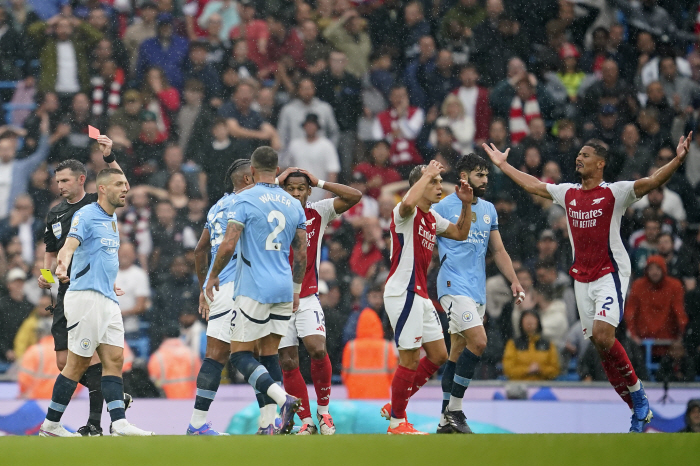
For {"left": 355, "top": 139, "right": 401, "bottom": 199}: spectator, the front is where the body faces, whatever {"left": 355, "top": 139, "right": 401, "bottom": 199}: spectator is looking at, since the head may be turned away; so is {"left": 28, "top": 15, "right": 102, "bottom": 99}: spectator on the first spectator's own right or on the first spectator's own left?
on the first spectator's own right

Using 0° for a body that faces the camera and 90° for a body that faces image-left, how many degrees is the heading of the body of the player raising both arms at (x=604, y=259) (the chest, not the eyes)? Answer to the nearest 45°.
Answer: approximately 45°

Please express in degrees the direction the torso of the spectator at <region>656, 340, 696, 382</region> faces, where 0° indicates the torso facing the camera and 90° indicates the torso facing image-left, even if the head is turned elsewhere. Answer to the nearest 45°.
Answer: approximately 0°

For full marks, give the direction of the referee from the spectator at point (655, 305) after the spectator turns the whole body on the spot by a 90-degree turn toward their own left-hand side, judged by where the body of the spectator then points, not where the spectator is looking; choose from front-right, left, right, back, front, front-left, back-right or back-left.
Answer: back-right

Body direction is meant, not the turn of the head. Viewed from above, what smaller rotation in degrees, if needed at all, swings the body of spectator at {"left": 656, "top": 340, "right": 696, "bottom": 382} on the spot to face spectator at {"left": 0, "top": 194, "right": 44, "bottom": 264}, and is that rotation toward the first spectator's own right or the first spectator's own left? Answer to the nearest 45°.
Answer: approximately 90° to the first spectator's own right

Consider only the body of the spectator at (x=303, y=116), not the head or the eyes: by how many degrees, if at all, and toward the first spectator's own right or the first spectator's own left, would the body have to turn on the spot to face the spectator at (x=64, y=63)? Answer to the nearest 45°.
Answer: approximately 90° to the first spectator's own right

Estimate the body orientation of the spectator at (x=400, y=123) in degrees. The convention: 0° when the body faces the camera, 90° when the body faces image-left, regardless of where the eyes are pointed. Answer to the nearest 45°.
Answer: approximately 0°

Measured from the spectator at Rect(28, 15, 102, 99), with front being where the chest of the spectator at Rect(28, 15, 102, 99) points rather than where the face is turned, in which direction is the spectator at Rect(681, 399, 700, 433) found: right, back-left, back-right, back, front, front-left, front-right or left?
front-left

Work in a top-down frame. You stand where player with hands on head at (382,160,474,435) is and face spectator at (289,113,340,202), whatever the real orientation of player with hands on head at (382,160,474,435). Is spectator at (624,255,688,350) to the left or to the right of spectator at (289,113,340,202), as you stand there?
right

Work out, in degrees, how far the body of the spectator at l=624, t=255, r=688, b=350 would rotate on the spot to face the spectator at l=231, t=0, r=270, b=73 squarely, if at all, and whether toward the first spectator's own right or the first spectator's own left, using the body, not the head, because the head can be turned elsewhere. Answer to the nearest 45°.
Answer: approximately 90° to the first spectator's own right

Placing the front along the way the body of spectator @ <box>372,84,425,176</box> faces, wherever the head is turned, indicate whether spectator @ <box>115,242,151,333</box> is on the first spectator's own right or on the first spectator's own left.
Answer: on the first spectator's own right
